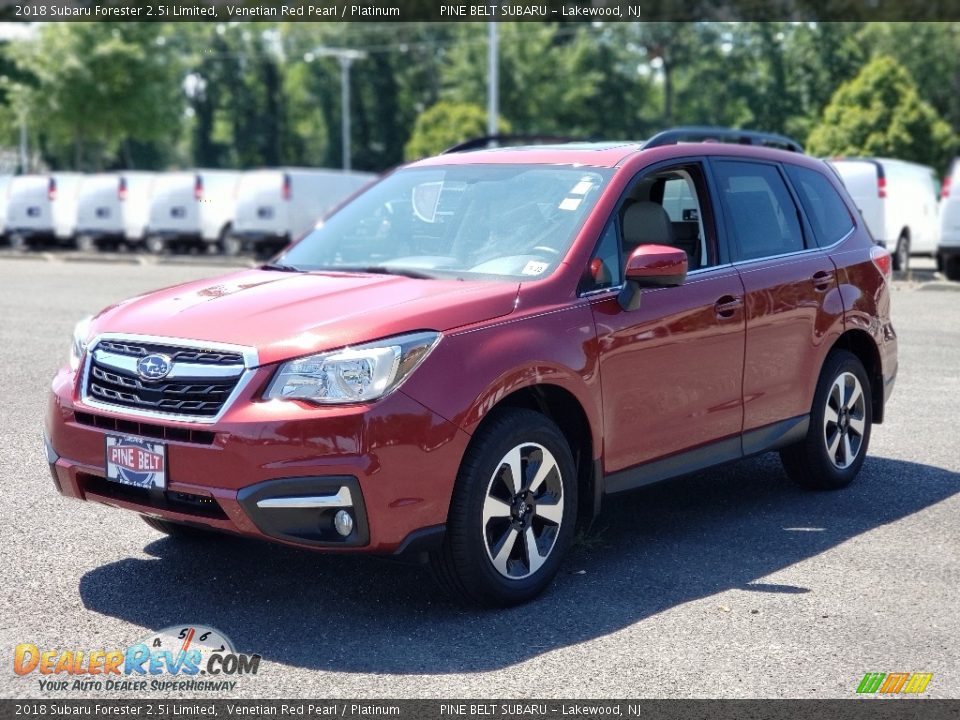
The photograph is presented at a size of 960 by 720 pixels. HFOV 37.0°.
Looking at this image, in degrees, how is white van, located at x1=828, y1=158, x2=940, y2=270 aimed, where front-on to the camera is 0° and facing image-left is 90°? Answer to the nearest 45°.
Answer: approximately 225°

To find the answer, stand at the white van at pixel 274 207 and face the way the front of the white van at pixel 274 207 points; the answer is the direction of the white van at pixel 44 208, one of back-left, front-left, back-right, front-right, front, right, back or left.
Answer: left

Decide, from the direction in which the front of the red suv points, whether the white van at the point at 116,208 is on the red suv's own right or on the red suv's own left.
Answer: on the red suv's own right

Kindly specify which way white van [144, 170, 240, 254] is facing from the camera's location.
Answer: facing away from the viewer and to the right of the viewer

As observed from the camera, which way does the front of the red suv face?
facing the viewer and to the left of the viewer

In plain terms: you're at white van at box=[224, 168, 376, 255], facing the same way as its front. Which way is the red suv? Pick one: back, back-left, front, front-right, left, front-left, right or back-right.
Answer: back-right

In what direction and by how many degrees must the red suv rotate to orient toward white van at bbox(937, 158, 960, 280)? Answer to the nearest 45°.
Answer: approximately 180°

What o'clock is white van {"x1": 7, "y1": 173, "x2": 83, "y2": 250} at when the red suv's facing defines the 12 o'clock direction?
The white van is roughly at 4 o'clock from the red suv.

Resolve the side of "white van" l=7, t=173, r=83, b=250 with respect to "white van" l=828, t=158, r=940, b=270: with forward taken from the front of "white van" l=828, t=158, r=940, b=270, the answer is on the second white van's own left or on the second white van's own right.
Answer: on the second white van's own left

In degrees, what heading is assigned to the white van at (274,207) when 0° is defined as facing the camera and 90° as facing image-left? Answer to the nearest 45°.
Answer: approximately 225°

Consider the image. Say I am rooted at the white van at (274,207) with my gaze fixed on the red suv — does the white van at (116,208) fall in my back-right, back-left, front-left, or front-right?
back-right

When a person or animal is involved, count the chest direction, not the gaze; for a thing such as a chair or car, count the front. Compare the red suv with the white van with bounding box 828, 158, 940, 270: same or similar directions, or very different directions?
very different directions

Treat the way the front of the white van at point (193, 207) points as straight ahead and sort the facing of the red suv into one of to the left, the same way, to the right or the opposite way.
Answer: the opposite way

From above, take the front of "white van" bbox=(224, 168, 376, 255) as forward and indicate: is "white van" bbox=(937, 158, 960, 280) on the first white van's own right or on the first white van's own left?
on the first white van's own right
